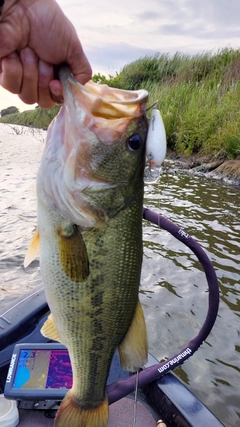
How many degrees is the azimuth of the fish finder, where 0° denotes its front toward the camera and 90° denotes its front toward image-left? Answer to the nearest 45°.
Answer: approximately 0°

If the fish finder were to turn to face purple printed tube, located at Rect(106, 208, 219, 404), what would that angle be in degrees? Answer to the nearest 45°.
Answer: approximately 90° to its left
